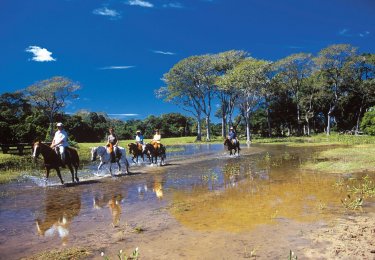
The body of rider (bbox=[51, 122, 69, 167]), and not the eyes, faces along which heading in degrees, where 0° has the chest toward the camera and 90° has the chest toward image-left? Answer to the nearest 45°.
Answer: approximately 45°
